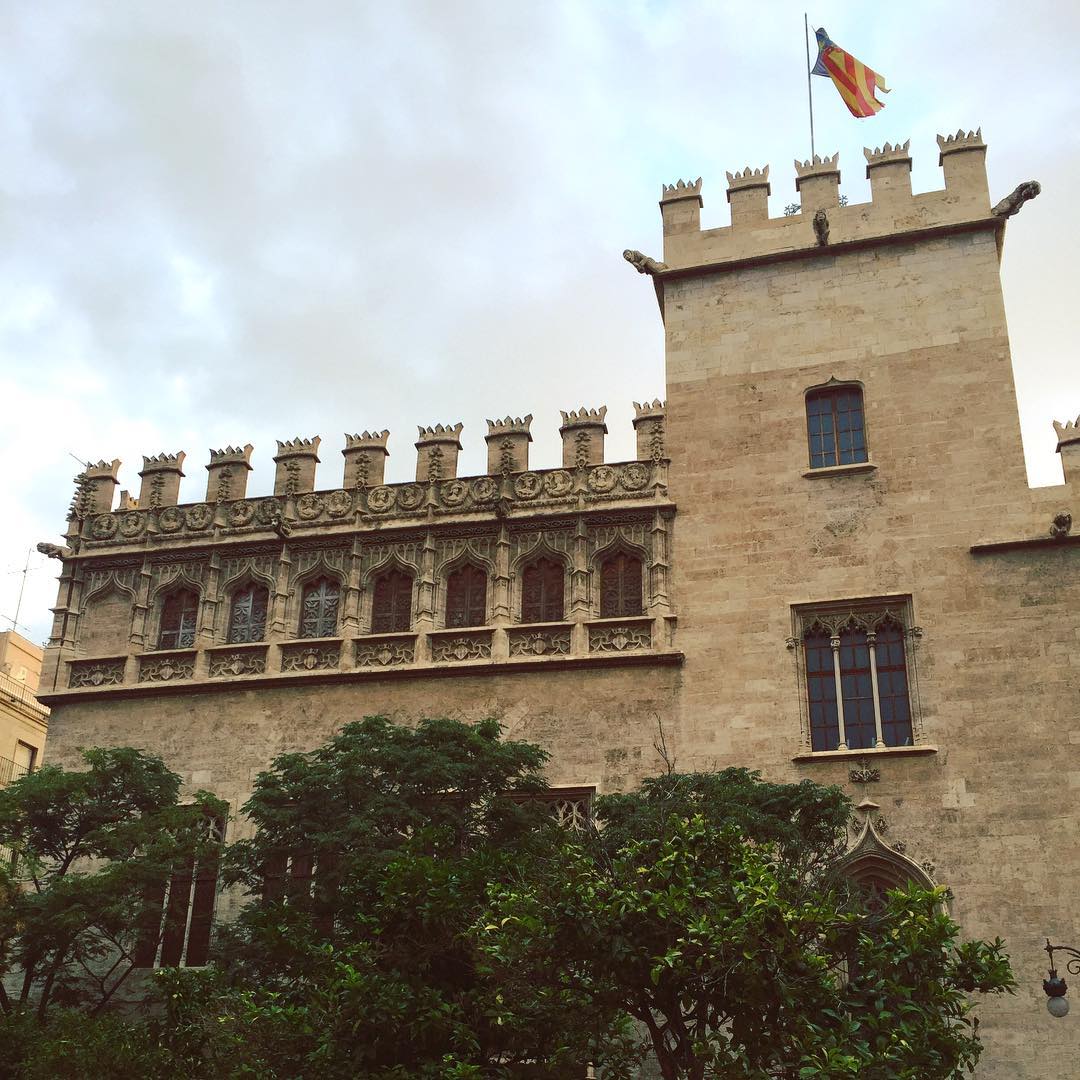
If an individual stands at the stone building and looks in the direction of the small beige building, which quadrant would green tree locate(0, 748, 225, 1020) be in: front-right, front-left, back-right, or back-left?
front-left

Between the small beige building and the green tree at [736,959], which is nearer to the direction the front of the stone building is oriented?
the green tree

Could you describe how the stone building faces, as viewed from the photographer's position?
facing the viewer

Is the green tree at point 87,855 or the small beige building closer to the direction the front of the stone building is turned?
the green tree

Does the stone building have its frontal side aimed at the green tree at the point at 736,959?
yes

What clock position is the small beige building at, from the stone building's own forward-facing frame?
The small beige building is roughly at 4 o'clock from the stone building.

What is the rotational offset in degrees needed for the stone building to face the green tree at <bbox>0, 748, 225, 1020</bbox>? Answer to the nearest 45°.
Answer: approximately 90° to its right

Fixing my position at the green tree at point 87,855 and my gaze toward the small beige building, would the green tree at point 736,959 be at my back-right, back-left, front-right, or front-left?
back-right
